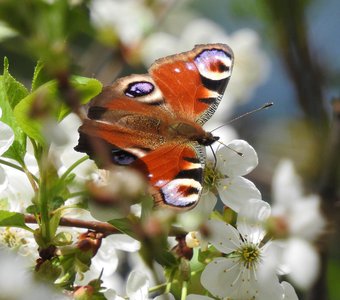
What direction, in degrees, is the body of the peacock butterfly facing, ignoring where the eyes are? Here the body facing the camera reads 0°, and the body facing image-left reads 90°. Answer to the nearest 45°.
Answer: approximately 270°
